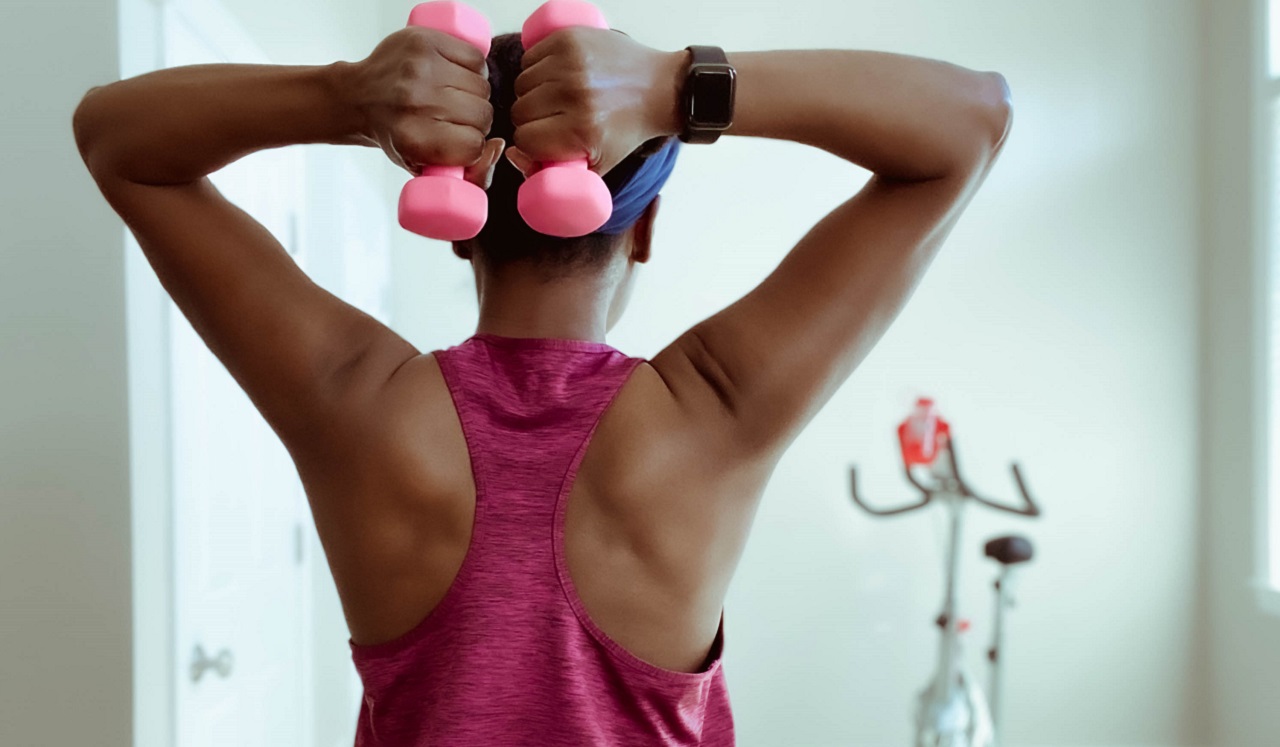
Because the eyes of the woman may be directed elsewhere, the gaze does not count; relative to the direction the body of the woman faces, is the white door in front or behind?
in front

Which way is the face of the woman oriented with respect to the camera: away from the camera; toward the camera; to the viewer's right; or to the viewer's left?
away from the camera

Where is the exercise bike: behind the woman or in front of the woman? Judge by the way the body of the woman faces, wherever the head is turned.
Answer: in front

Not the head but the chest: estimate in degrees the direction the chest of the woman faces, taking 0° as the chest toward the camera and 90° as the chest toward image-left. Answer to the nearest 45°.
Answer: approximately 180°
